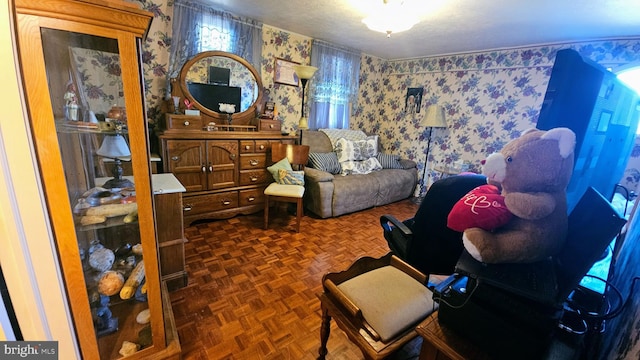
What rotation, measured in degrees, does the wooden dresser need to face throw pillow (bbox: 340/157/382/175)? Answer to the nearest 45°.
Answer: approximately 45° to its left

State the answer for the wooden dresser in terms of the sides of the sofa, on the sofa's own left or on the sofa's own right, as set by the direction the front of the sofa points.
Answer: on the sofa's own right

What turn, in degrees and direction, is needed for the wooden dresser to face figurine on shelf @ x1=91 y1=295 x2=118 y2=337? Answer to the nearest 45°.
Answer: approximately 45° to its right

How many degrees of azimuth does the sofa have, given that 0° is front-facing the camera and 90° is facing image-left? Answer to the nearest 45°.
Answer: approximately 315°

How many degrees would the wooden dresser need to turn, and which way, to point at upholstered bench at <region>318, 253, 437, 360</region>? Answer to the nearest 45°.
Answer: approximately 45° to its right

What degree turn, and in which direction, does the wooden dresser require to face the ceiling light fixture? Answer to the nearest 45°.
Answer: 0° — it already faces it

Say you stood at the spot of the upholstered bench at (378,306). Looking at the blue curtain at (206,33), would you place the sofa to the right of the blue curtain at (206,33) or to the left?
right

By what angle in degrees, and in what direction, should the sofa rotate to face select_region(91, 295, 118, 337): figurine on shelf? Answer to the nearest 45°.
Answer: approximately 45° to its right

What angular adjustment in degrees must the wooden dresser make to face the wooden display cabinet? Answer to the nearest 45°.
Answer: approximately 45° to its right

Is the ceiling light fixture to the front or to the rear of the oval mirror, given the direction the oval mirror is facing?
to the front

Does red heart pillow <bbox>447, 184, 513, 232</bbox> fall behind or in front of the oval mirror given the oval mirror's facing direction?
in front

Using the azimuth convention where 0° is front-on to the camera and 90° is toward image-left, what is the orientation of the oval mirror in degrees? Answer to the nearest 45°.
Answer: approximately 315°
